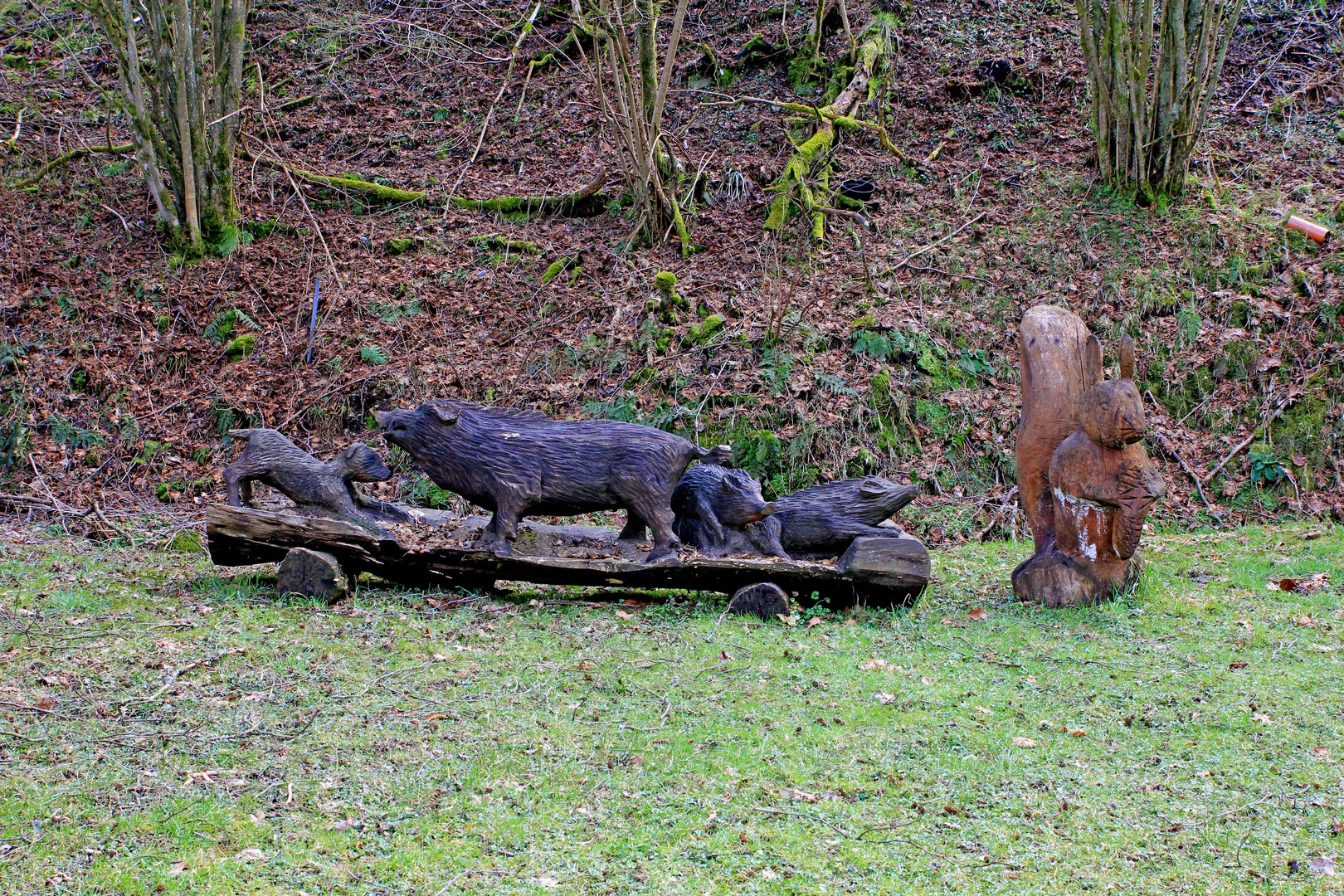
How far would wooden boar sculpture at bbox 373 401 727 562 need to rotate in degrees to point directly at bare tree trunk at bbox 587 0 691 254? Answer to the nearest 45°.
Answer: approximately 90° to its right

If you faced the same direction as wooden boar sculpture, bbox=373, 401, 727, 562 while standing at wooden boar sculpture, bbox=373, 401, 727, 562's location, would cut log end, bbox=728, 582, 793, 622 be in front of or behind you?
behind

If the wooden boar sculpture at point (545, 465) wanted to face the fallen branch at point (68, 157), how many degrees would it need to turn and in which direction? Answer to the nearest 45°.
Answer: approximately 45° to its right

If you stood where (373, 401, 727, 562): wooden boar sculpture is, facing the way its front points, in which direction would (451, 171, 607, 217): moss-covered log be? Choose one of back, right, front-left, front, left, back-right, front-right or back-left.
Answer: right

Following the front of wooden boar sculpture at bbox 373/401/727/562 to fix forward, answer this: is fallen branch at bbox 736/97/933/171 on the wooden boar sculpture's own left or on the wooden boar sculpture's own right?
on the wooden boar sculpture's own right

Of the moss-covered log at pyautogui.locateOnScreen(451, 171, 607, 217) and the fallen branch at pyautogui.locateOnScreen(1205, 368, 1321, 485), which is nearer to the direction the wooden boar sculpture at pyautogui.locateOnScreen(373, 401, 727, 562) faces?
the moss-covered log

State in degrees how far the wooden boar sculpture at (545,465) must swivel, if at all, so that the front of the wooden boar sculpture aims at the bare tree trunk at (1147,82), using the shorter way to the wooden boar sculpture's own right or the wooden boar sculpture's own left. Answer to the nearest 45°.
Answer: approximately 135° to the wooden boar sculpture's own right

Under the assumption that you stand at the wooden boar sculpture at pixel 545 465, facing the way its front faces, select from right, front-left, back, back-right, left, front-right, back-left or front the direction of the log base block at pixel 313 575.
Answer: front

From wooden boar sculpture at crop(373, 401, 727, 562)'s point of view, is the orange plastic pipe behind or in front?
behind

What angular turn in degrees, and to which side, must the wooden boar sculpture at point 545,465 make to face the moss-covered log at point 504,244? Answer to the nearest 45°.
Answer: approximately 90° to its right

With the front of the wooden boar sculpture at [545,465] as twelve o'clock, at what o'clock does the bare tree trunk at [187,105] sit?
The bare tree trunk is roughly at 2 o'clock from the wooden boar sculpture.

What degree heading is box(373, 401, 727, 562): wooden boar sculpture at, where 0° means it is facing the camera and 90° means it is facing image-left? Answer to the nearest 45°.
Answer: approximately 90°
